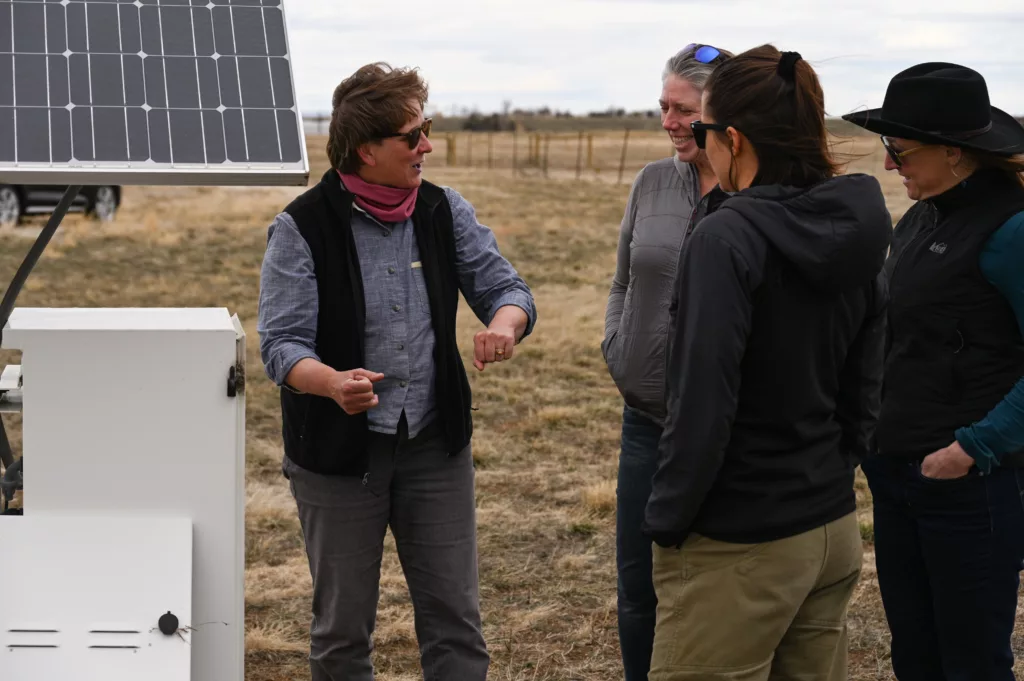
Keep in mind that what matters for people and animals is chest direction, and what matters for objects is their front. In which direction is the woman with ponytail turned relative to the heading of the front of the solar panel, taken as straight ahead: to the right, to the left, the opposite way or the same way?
the opposite way

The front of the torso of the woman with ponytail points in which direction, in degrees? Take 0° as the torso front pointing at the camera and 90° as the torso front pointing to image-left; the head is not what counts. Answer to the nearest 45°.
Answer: approximately 135°

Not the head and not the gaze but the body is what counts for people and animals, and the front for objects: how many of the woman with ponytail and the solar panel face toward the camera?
1

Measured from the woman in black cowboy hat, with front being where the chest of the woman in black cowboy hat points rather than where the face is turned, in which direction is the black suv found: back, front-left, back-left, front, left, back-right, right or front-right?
right

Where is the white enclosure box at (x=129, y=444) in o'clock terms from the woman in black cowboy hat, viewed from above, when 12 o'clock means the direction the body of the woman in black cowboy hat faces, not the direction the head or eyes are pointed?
The white enclosure box is roughly at 1 o'clock from the woman in black cowboy hat.

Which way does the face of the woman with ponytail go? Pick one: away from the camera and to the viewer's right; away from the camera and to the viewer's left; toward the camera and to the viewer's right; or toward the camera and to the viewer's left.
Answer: away from the camera and to the viewer's left

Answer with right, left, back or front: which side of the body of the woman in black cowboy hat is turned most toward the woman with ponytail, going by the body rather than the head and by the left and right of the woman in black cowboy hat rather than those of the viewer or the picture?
front

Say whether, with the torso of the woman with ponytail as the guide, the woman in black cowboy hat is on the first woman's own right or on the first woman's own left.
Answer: on the first woman's own right

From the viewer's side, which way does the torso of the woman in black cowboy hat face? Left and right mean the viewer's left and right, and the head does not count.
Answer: facing the viewer and to the left of the viewer

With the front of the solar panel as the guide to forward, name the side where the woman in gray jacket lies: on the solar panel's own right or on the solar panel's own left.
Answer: on the solar panel's own left

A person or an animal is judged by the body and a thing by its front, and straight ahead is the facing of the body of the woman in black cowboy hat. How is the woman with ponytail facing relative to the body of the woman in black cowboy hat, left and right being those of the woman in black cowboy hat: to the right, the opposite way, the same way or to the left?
to the right

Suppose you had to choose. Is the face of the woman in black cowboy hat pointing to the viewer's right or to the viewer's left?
to the viewer's left

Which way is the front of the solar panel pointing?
toward the camera

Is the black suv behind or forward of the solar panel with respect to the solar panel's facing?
behind

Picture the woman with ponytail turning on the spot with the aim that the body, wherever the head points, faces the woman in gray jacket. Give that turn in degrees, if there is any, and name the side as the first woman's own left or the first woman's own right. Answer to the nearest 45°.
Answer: approximately 45° to the first woman's own right
